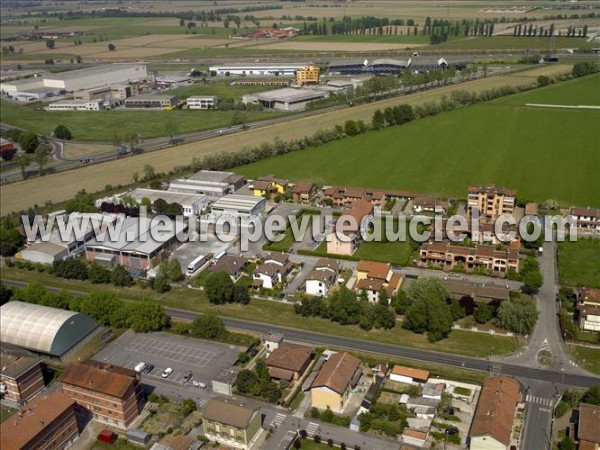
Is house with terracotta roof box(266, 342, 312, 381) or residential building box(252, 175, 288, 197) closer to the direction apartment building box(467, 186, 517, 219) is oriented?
the house with terracotta roof

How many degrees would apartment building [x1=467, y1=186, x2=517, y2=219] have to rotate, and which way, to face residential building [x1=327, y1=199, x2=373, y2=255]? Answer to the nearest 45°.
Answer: approximately 45° to its right

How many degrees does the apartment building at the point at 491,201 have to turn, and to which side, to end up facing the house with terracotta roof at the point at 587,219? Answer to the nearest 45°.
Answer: approximately 90° to its left

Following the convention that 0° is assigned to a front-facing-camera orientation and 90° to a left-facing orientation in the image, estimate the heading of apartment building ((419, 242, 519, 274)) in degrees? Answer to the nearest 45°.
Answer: approximately 0°

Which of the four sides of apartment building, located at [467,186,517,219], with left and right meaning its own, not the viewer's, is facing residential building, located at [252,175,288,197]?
right

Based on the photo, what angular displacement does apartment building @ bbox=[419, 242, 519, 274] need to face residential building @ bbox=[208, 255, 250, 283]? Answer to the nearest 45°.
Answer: approximately 90° to its right

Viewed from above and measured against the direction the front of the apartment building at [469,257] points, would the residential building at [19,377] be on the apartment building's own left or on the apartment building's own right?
on the apartment building's own right

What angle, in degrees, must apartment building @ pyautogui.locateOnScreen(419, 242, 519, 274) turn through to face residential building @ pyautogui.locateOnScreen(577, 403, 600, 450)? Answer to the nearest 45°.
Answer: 0° — it already faces it

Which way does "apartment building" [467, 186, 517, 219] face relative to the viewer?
toward the camera

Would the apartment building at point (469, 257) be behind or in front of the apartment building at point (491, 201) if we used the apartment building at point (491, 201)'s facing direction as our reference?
in front

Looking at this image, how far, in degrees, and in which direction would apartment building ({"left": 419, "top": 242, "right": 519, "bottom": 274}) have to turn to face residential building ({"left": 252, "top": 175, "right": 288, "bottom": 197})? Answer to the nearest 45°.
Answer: approximately 135° to its right

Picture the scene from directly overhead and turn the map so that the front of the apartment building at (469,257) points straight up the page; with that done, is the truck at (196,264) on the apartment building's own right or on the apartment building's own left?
on the apartment building's own right

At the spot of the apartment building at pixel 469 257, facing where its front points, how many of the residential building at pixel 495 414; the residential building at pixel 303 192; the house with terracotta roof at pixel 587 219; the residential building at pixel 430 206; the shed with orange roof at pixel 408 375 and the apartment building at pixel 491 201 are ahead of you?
2
